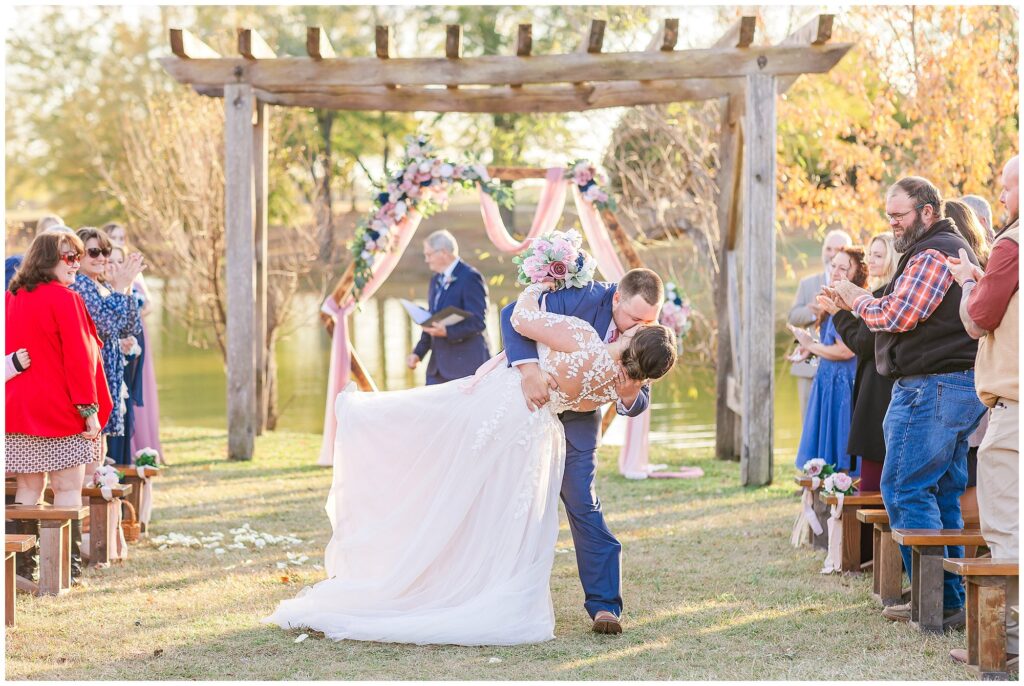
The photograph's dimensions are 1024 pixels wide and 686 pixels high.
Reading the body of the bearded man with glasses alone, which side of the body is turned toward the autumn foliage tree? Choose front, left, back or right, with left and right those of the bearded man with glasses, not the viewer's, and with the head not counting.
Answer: right

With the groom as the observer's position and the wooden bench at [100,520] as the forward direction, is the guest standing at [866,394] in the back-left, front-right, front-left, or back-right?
back-right

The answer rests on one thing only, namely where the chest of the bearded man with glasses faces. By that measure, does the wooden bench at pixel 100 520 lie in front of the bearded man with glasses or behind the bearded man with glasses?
in front

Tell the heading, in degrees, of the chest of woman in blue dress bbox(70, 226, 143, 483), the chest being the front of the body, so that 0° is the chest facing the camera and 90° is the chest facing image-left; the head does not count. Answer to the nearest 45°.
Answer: approximately 315°

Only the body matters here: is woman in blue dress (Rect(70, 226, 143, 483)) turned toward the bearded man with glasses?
yes

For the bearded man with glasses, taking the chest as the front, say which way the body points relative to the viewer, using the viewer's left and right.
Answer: facing to the left of the viewer

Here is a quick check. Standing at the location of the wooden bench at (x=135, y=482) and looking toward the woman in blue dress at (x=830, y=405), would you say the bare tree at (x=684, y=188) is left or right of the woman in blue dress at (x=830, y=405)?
left
